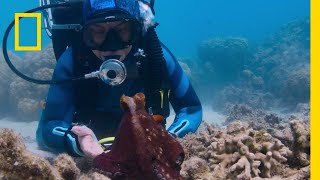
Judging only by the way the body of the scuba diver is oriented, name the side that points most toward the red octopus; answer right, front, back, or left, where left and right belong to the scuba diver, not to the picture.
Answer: front

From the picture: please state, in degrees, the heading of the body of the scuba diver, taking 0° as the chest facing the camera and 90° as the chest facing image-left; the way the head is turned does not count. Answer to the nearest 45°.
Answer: approximately 0°

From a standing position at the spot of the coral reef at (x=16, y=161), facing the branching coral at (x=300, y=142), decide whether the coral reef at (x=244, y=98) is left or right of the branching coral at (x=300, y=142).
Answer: left

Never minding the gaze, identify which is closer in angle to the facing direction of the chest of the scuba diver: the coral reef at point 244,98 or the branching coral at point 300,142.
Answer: the branching coral

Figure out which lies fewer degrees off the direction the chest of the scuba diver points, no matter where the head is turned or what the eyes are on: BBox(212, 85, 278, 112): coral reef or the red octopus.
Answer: the red octopus

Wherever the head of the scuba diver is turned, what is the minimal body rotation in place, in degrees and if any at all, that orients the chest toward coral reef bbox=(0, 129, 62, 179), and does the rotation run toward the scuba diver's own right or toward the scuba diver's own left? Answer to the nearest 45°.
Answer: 0° — they already face it

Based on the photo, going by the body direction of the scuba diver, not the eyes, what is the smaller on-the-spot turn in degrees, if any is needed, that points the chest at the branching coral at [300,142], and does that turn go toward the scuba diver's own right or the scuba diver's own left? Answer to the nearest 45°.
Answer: approximately 45° to the scuba diver's own left

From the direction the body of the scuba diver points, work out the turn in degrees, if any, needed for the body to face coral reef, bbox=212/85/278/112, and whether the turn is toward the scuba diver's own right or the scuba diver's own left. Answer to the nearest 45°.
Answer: approximately 135° to the scuba diver's own left

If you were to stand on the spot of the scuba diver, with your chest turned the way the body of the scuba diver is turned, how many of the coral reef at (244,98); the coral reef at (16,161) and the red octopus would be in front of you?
2
